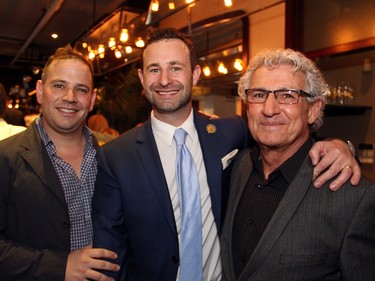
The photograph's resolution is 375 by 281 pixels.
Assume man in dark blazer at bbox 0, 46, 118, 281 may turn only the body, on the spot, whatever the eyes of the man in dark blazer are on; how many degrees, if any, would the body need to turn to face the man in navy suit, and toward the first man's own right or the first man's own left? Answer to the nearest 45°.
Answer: approximately 45° to the first man's own left

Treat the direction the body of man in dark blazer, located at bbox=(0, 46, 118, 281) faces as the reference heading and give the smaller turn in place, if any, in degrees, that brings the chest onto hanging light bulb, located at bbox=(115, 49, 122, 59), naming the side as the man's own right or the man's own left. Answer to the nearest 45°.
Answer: approximately 135° to the man's own left

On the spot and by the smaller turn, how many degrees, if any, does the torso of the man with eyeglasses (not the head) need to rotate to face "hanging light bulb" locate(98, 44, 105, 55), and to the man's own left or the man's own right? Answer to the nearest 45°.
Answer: approximately 90° to the man's own right

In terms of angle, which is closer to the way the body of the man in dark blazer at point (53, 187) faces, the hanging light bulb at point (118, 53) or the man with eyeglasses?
the man with eyeglasses

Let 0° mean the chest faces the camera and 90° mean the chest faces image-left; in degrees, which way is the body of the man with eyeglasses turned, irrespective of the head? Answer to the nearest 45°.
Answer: approximately 45°

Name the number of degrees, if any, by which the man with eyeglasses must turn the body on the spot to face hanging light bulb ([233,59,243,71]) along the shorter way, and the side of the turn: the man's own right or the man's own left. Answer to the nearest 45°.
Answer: approximately 135° to the man's own right

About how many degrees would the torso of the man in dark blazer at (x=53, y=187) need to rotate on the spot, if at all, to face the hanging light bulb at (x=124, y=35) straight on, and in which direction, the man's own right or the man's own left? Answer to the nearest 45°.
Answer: approximately 135° to the man's own left

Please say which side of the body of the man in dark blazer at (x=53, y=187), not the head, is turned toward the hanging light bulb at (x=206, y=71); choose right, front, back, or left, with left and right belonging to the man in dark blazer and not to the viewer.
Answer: left
